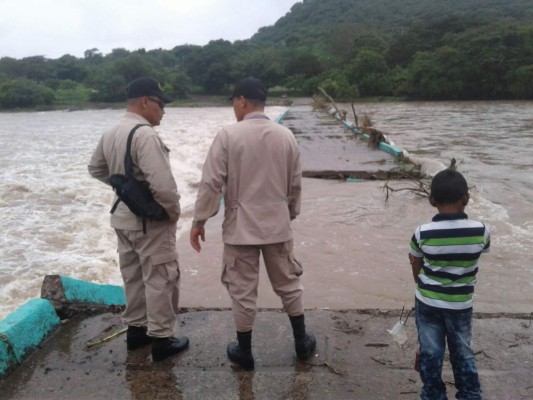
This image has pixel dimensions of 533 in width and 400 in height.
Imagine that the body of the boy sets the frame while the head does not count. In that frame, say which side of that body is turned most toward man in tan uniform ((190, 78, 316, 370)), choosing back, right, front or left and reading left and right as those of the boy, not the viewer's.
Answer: left

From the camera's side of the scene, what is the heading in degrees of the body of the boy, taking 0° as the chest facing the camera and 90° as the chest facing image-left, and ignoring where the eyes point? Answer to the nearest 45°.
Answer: approximately 180°

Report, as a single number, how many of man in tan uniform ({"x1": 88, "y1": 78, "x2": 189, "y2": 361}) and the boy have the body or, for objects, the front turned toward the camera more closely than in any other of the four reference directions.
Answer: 0

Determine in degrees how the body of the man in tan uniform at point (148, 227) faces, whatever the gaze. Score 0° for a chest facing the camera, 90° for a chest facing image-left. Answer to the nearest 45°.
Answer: approximately 225°

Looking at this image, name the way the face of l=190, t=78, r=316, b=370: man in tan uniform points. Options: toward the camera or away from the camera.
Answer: away from the camera

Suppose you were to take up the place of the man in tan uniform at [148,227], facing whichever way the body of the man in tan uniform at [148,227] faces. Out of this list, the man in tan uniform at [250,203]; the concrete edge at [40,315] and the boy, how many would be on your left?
1

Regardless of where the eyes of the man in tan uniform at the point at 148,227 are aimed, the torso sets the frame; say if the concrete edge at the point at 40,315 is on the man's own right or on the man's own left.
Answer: on the man's own left

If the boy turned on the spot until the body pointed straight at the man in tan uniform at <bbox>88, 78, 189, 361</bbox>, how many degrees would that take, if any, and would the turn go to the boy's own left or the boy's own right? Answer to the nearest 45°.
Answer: approximately 90° to the boy's own left

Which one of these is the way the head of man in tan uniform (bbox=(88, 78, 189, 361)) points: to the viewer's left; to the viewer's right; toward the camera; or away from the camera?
to the viewer's right

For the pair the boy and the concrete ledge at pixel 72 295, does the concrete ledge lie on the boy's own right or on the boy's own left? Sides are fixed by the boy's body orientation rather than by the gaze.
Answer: on the boy's own left

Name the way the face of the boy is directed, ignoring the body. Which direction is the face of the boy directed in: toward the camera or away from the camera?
away from the camera

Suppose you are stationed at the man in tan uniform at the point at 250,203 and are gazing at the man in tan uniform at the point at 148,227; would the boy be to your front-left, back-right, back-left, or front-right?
back-left

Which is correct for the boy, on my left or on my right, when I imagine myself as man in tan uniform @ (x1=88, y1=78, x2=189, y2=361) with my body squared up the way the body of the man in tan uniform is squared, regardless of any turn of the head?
on my right
